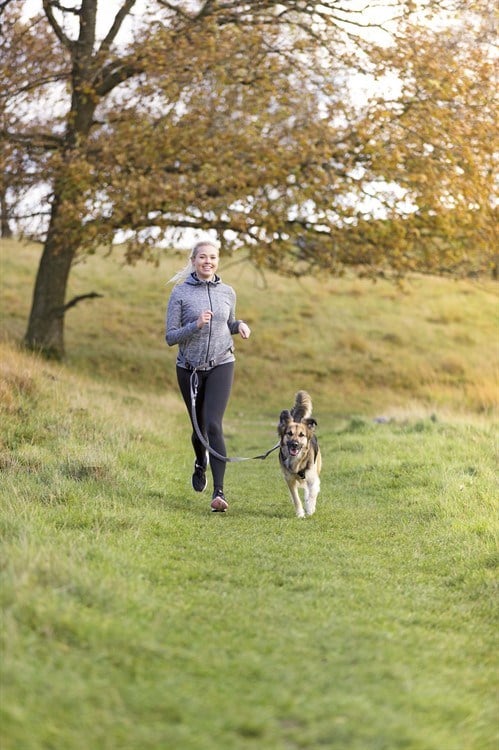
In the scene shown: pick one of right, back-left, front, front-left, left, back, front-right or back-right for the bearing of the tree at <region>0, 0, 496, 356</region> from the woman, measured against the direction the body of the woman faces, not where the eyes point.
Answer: back

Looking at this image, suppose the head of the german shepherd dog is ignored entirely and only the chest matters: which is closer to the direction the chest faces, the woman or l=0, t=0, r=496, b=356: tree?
the woman

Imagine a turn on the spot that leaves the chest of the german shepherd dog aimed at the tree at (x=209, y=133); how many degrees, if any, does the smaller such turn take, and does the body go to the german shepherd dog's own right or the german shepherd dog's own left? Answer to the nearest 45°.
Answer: approximately 180°

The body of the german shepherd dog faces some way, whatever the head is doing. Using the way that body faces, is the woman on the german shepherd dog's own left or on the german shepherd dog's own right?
on the german shepherd dog's own right

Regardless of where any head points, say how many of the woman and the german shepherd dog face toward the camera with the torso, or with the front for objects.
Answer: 2

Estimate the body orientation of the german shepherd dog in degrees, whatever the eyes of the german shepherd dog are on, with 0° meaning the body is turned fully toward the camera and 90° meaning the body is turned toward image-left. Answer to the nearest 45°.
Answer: approximately 0°

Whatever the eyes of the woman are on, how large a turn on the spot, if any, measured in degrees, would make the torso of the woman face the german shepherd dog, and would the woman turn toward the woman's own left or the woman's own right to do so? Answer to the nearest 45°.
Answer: approximately 90° to the woman's own left
